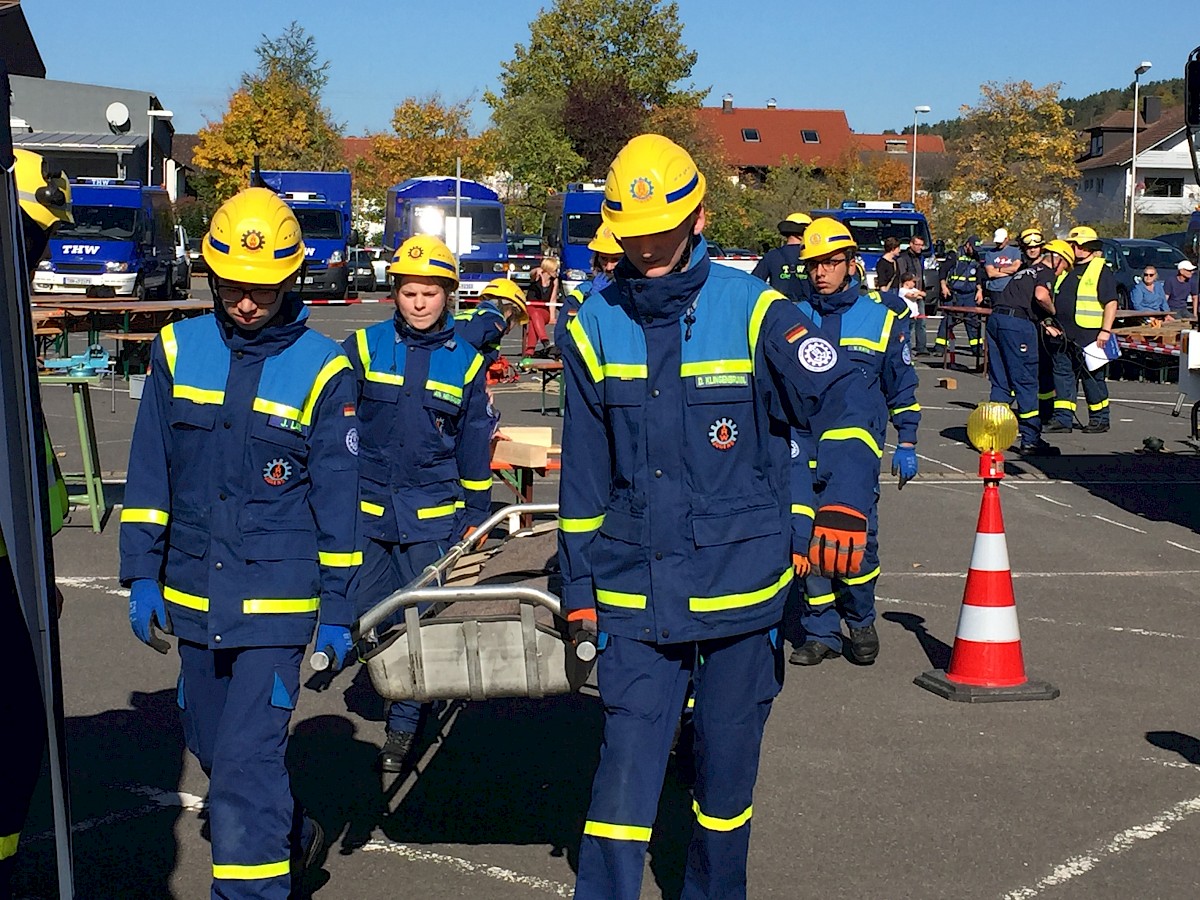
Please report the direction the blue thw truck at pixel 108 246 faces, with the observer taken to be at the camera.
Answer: facing the viewer and to the left of the viewer

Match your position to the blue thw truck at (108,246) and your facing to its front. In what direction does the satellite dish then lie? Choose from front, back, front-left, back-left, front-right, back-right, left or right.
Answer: back-right

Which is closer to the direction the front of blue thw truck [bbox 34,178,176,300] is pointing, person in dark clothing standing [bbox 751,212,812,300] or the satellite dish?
the person in dark clothing standing

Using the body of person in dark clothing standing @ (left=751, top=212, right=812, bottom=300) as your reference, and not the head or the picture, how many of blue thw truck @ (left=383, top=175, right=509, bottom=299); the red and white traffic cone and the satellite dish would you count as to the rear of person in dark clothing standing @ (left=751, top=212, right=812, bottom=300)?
1
